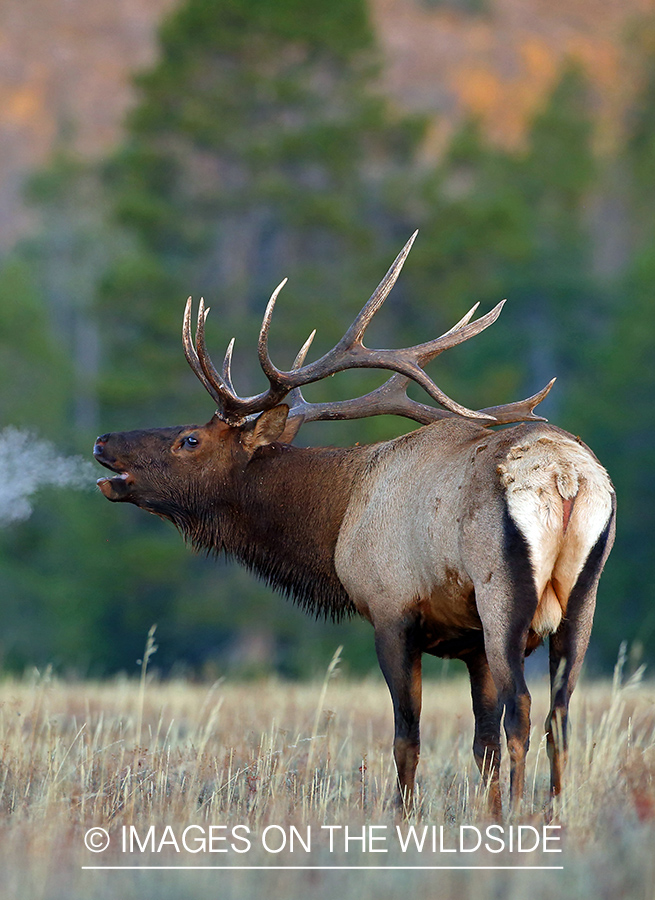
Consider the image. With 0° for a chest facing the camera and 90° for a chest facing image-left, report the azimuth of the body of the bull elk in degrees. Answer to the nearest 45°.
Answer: approximately 135°

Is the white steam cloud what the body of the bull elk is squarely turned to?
yes
